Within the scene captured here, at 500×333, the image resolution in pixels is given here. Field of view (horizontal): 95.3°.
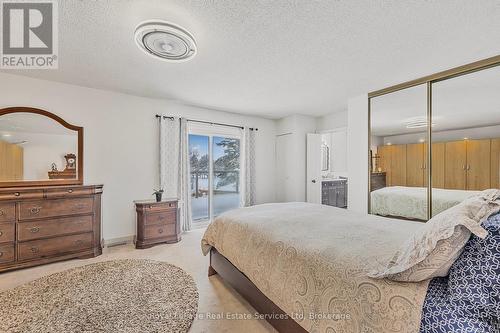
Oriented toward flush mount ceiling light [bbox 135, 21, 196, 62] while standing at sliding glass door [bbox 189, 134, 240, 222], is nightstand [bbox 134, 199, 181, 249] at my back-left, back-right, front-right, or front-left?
front-right

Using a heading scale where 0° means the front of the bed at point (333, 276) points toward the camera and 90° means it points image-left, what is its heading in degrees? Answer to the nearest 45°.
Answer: approximately 135°

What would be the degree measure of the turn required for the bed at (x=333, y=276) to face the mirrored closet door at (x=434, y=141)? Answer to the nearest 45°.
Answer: approximately 90° to its right

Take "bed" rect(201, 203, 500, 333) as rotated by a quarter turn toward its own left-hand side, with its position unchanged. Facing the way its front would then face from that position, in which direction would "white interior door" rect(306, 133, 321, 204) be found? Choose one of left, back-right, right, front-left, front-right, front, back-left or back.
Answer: back-right

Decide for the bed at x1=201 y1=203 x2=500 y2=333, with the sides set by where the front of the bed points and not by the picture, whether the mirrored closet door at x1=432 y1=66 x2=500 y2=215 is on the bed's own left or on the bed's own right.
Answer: on the bed's own right

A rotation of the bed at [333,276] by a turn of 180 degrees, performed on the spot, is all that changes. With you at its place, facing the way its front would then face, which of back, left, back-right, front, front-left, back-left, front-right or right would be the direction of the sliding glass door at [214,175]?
back

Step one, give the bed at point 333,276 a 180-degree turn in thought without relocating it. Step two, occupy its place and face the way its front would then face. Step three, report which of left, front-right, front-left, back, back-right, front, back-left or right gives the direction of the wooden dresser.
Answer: back-right

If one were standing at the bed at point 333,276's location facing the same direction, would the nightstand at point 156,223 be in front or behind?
in front

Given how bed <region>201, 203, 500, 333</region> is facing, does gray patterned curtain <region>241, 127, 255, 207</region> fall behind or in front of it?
in front
